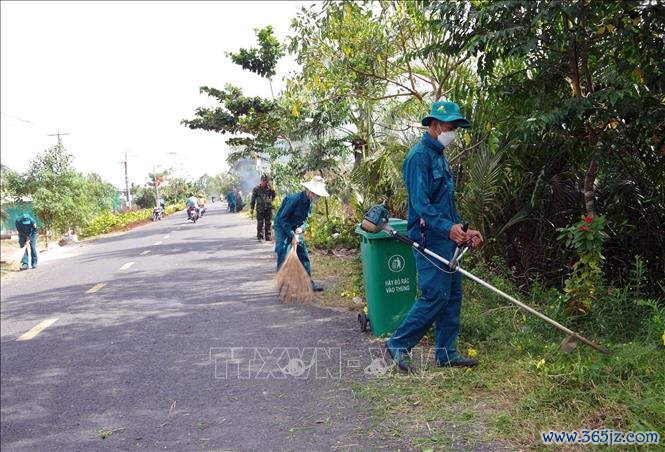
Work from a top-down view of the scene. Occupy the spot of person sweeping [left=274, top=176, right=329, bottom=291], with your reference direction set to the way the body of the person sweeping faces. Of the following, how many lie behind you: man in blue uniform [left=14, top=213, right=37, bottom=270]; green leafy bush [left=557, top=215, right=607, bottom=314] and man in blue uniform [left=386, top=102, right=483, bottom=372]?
1

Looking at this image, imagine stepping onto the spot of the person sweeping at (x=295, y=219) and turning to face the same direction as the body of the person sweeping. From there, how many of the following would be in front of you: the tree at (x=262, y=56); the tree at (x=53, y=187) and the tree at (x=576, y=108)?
1

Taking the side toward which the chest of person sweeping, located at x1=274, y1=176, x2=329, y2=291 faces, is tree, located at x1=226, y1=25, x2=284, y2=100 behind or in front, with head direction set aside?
behind

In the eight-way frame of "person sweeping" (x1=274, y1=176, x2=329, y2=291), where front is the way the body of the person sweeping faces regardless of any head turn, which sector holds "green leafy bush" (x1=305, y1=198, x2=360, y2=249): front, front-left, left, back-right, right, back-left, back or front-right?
back-left
